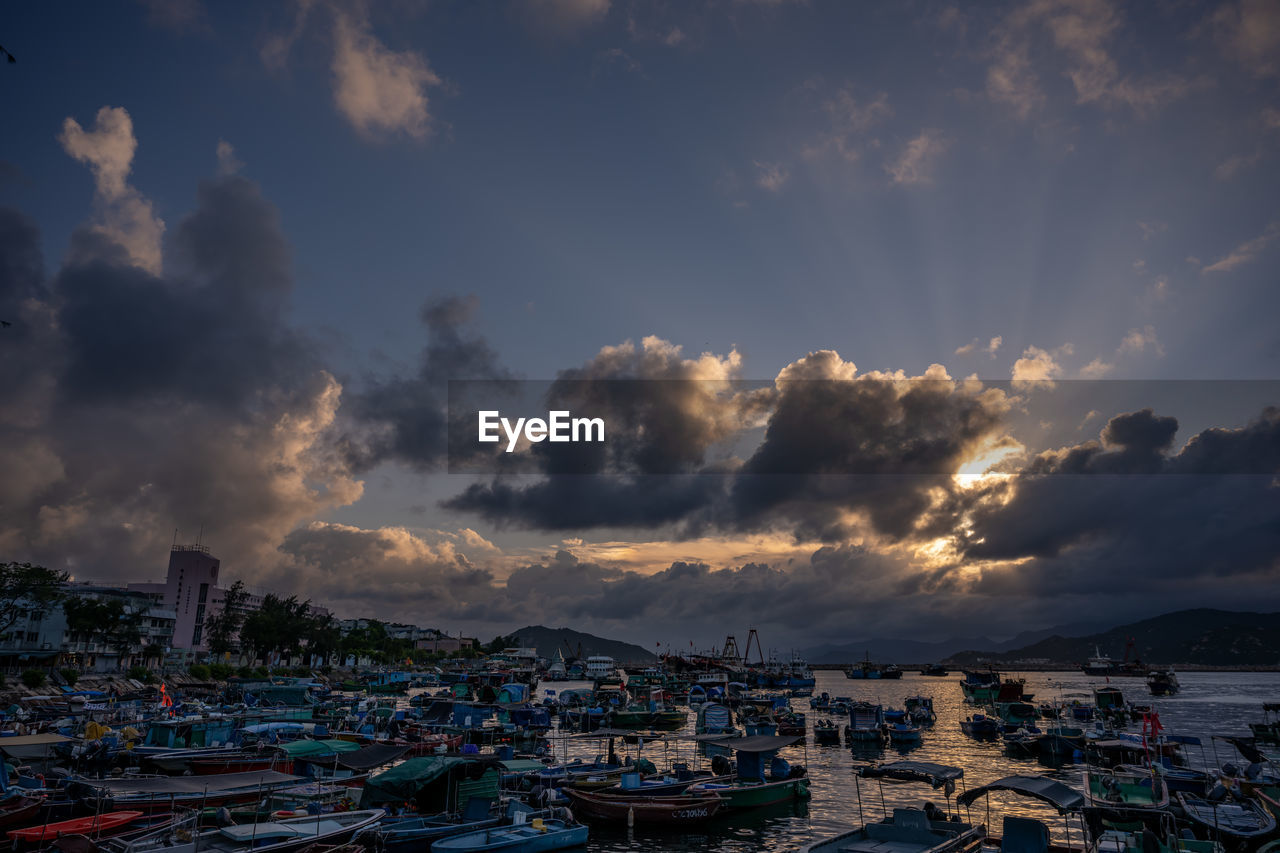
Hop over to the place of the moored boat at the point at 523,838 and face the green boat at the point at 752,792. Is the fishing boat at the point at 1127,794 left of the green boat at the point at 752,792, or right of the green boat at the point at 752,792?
right

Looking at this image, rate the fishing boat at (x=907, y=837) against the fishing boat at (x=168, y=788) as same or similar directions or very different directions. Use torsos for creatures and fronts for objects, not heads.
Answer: very different directions
